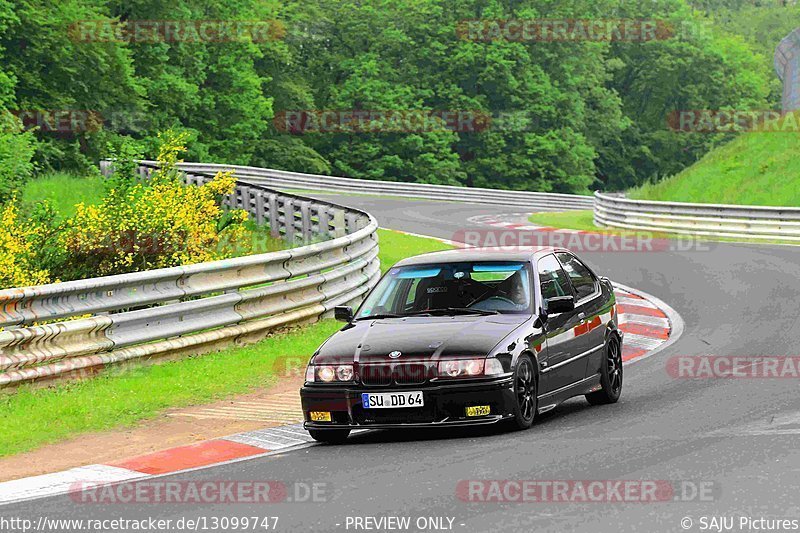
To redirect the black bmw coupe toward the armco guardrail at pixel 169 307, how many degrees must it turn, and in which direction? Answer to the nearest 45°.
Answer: approximately 90° to its right

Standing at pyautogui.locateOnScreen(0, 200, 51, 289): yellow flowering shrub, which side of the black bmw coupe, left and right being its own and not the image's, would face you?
right

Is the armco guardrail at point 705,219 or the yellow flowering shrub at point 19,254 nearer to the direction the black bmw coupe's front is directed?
the yellow flowering shrub

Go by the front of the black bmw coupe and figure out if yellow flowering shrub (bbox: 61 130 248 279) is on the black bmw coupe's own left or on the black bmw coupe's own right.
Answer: on the black bmw coupe's own right

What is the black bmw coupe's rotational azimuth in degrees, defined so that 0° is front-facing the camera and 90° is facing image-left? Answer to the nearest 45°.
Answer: approximately 45°

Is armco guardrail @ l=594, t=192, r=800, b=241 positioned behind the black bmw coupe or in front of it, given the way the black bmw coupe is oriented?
behind

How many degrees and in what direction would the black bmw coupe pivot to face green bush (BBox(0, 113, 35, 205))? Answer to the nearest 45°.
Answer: approximately 90° to its right
